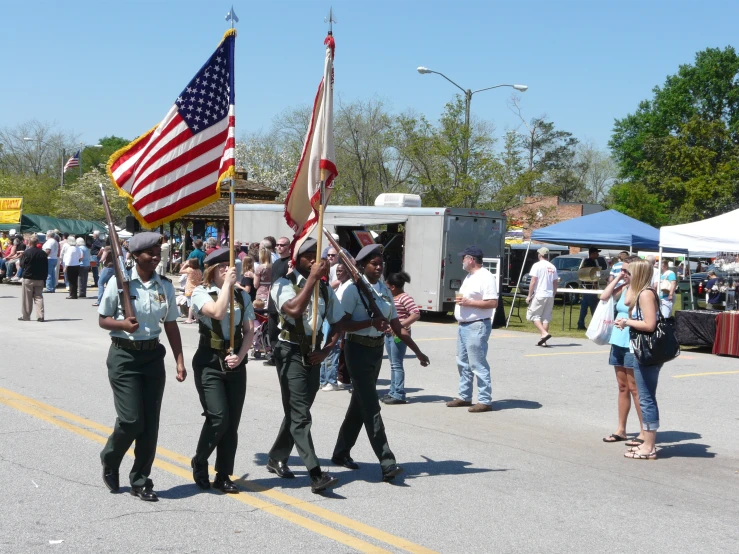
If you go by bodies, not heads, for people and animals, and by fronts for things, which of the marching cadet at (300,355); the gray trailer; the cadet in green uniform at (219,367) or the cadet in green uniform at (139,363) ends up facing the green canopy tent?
the gray trailer

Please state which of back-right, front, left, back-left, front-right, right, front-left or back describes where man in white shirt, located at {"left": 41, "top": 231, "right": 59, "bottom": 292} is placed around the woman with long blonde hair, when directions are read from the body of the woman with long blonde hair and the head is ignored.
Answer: front-right

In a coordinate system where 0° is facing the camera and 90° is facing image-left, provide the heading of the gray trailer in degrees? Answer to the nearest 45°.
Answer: approximately 135°

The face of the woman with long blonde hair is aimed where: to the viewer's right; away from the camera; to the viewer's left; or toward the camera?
to the viewer's left

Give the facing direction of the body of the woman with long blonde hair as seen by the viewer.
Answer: to the viewer's left

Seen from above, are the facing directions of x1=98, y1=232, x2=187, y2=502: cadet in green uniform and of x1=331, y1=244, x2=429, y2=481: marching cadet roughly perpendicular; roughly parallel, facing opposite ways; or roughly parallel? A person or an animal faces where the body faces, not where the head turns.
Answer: roughly parallel

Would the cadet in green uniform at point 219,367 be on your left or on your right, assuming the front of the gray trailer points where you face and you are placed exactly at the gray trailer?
on your left

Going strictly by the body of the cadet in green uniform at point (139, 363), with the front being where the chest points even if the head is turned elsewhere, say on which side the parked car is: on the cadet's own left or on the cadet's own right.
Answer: on the cadet's own left

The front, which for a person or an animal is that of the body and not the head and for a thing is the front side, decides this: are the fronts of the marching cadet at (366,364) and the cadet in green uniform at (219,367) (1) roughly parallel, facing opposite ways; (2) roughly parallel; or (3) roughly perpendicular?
roughly parallel

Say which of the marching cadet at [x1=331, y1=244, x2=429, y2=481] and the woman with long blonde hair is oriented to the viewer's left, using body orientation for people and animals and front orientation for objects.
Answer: the woman with long blonde hair

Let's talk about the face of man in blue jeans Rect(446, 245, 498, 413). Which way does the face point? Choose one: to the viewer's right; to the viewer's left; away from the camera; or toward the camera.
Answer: to the viewer's left
